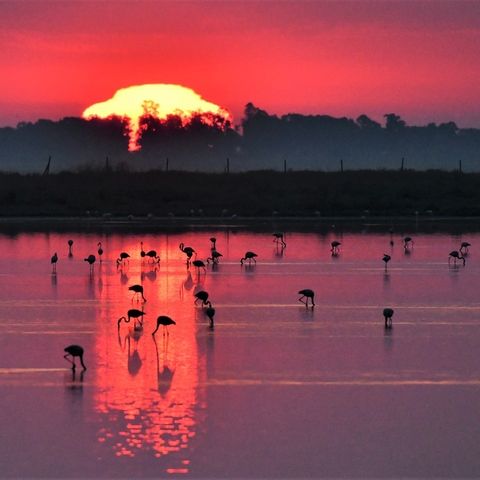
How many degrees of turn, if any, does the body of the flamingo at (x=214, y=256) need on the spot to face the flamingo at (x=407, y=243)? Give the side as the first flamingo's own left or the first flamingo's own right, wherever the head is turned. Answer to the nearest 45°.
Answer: approximately 135° to the first flamingo's own right

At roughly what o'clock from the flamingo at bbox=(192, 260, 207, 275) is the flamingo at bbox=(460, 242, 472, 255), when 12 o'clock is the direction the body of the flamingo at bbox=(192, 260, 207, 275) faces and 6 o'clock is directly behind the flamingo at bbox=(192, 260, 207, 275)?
the flamingo at bbox=(460, 242, 472, 255) is roughly at 11 o'clock from the flamingo at bbox=(192, 260, 207, 275).

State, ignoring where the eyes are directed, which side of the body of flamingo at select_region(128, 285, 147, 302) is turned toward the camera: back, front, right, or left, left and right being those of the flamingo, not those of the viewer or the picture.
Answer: right

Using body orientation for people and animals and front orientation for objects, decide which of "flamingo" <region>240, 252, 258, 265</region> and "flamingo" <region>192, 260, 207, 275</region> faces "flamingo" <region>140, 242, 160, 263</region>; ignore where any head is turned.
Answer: "flamingo" <region>240, 252, 258, 265</region>

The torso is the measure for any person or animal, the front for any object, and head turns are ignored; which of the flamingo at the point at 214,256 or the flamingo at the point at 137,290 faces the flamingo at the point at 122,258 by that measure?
the flamingo at the point at 214,256

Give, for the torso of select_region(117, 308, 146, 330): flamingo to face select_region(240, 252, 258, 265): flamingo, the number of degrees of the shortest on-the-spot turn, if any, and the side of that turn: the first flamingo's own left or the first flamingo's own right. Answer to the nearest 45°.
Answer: approximately 90° to the first flamingo's own right

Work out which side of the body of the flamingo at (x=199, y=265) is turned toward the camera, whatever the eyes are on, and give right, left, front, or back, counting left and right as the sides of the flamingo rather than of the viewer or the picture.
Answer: right

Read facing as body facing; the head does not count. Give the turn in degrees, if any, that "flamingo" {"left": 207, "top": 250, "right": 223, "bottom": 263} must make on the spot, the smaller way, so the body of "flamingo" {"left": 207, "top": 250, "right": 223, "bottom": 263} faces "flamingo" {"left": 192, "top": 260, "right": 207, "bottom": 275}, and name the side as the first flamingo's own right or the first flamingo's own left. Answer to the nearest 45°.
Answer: approximately 90° to the first flamingo's own left

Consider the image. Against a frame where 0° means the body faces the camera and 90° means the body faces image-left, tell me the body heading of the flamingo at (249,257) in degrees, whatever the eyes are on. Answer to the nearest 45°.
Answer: approximately 90°

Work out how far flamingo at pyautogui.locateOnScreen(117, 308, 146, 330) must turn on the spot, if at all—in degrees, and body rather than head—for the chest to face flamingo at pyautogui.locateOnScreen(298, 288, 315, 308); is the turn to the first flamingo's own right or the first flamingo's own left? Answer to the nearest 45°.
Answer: approximately 135° to the first flamingo's own right

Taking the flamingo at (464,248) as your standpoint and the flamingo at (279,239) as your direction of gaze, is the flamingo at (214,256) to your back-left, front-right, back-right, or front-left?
front-left

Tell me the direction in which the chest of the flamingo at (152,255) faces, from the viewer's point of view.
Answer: to the viewer's right
